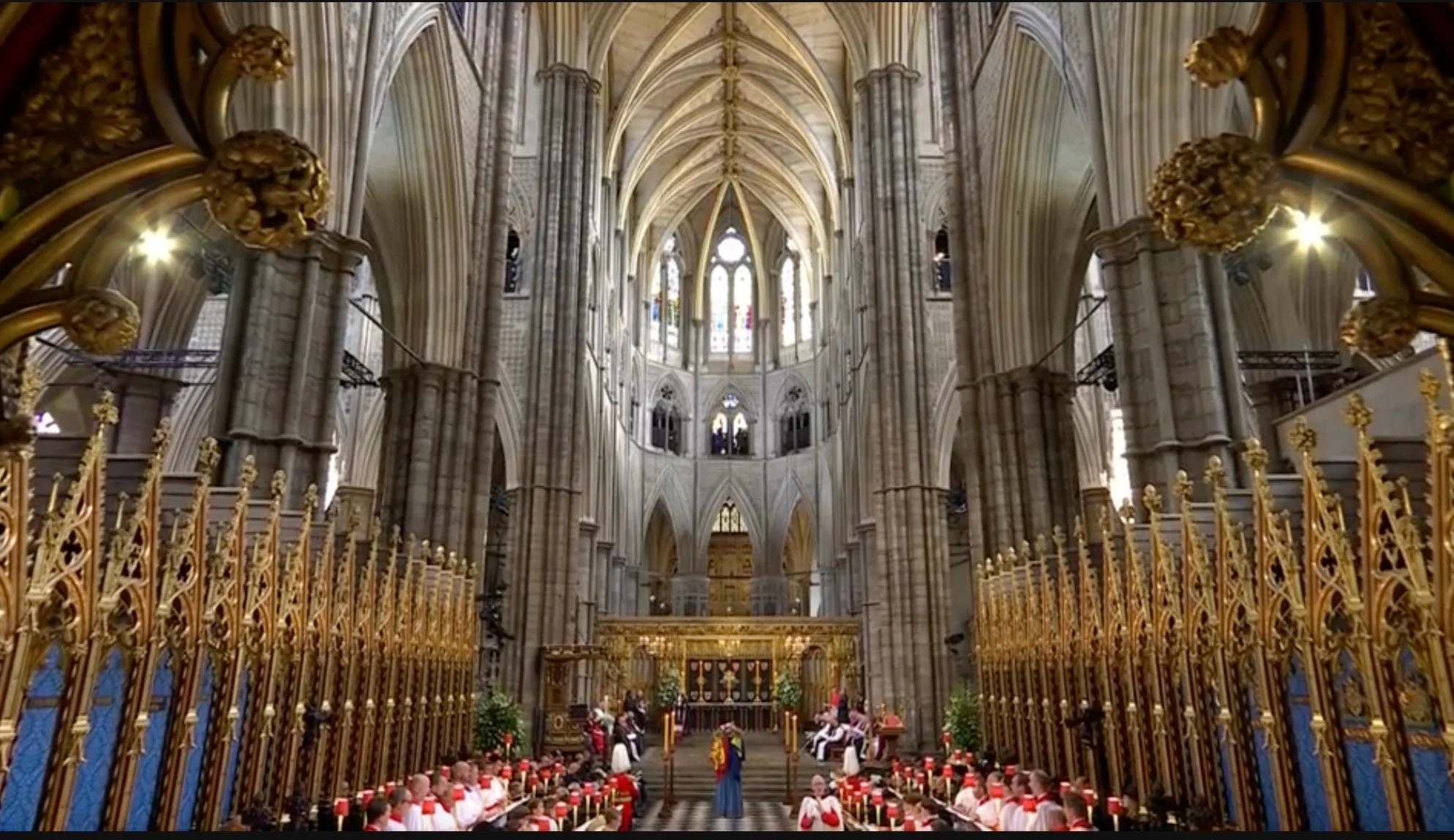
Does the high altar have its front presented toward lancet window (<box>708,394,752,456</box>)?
no

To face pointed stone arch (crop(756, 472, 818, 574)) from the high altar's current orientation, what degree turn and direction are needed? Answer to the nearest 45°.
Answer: approximately 180°

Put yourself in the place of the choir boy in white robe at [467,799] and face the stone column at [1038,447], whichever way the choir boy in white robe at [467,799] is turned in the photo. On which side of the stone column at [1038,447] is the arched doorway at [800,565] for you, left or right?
left

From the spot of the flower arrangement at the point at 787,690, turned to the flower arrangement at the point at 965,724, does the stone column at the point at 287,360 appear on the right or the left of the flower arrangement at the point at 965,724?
right

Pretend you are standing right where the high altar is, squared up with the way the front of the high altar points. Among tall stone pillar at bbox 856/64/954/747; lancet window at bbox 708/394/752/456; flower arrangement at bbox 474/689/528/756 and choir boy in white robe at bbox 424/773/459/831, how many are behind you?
1

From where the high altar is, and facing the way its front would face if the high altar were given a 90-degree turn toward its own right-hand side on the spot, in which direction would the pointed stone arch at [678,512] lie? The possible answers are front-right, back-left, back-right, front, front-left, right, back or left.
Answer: right

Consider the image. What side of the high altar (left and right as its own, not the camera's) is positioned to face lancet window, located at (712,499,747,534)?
back

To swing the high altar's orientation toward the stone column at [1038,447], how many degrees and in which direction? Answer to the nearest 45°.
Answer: approximately 45° to its left

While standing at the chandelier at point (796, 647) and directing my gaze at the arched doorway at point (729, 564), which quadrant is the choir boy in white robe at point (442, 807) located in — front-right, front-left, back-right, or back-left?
back-left

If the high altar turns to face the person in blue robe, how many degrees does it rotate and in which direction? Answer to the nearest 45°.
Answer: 0° — it already faces them

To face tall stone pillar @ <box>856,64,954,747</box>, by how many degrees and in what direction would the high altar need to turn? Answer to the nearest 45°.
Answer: approximately 45° to its left

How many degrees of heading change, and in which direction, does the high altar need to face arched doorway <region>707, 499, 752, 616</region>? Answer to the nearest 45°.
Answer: approximately 180°

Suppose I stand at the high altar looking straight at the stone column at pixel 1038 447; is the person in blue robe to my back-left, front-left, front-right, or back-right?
front-right

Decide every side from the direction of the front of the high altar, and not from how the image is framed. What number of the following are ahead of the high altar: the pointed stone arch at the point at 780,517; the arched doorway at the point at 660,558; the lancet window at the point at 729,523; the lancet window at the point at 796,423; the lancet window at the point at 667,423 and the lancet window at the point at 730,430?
0

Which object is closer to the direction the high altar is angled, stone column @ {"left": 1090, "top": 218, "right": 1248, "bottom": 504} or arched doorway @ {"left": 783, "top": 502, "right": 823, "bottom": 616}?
the stone column

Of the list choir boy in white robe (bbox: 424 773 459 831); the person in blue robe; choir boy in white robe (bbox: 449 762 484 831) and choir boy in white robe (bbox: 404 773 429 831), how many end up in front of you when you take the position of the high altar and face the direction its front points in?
4

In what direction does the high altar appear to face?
toward the camera

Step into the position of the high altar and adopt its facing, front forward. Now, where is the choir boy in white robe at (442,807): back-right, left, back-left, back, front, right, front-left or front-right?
front
